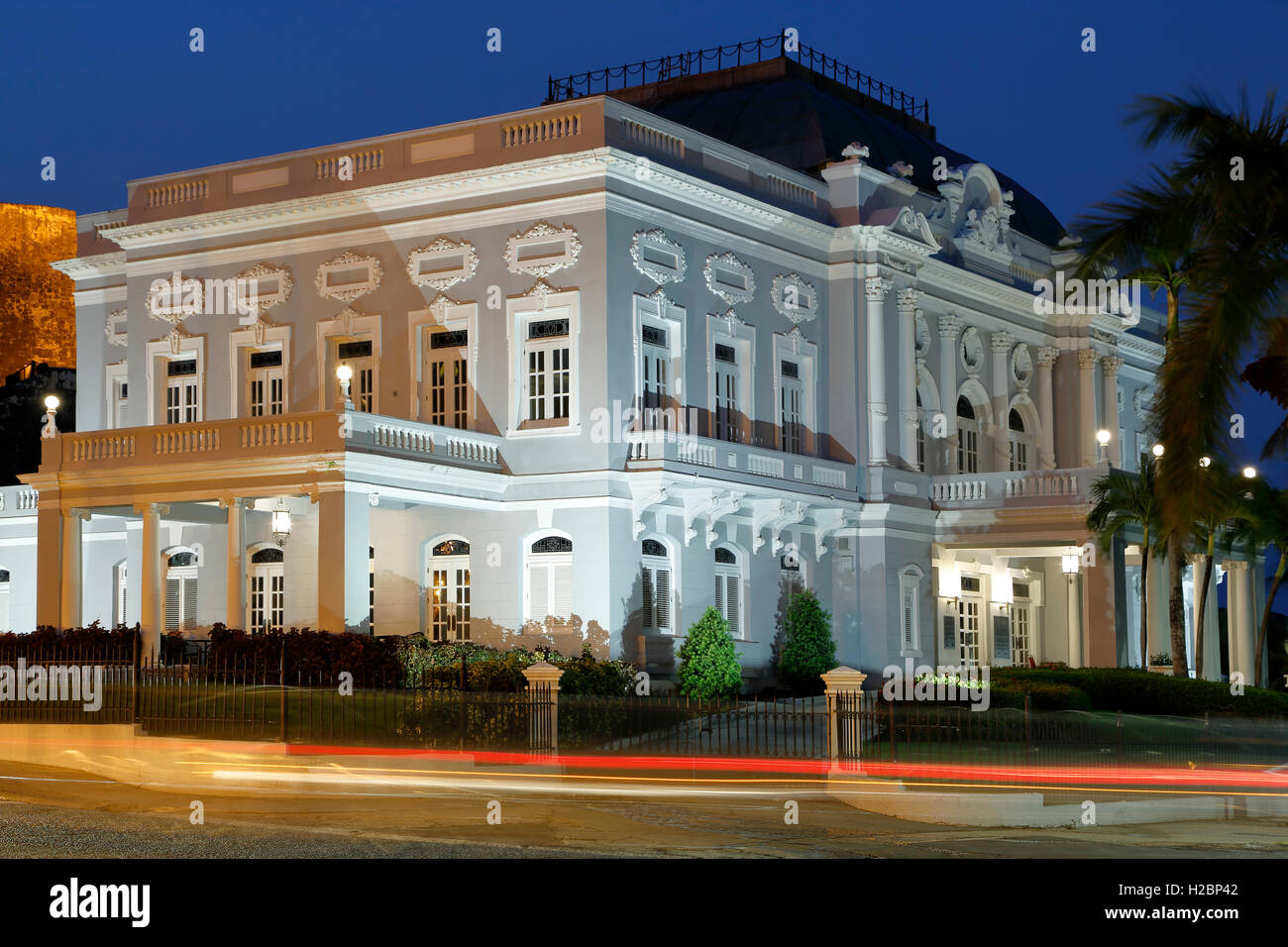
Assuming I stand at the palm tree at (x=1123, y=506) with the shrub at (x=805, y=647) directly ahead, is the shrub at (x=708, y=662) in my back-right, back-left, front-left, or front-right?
front-left

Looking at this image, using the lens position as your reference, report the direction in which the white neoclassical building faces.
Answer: facing the viewer and to the right of the viewer

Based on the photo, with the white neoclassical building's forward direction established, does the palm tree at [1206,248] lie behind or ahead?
ahead

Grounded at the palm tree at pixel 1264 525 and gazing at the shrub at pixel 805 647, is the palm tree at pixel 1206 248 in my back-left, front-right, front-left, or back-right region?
front-left

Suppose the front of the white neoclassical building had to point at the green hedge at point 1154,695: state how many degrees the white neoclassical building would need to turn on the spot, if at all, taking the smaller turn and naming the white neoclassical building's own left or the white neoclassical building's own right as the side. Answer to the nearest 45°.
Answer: approximately 45° to the white neoclassical building's own left
